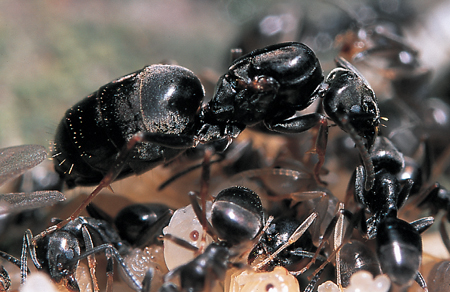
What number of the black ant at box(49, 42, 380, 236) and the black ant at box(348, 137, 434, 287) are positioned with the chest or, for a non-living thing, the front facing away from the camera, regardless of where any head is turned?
1

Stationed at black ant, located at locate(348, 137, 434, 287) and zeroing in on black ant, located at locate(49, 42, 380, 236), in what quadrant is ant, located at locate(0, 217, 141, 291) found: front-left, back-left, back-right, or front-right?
front-left

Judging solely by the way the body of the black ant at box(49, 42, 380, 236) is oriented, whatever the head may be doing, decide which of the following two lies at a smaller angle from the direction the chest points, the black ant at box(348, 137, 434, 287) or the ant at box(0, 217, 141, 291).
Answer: the black ant

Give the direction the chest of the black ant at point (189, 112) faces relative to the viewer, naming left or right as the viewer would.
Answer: facing to the right of the viewer

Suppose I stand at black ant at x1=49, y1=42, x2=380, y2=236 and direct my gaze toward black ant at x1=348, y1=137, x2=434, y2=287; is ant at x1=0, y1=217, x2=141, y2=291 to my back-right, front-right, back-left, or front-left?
back-right

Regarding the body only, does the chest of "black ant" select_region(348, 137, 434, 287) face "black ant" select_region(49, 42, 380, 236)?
no

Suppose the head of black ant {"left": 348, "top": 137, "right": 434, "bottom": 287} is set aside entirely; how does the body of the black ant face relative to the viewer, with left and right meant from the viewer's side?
facing away from the viewer

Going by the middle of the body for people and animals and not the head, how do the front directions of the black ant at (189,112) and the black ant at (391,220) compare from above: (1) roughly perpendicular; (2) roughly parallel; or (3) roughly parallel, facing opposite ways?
roughly perpendicular

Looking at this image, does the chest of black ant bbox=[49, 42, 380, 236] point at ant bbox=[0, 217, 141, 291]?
no

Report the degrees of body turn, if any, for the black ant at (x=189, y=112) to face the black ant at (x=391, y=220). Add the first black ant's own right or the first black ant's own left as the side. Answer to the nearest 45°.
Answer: approximately 45° to the first black ant's own right

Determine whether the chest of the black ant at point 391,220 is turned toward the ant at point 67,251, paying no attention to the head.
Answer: no
